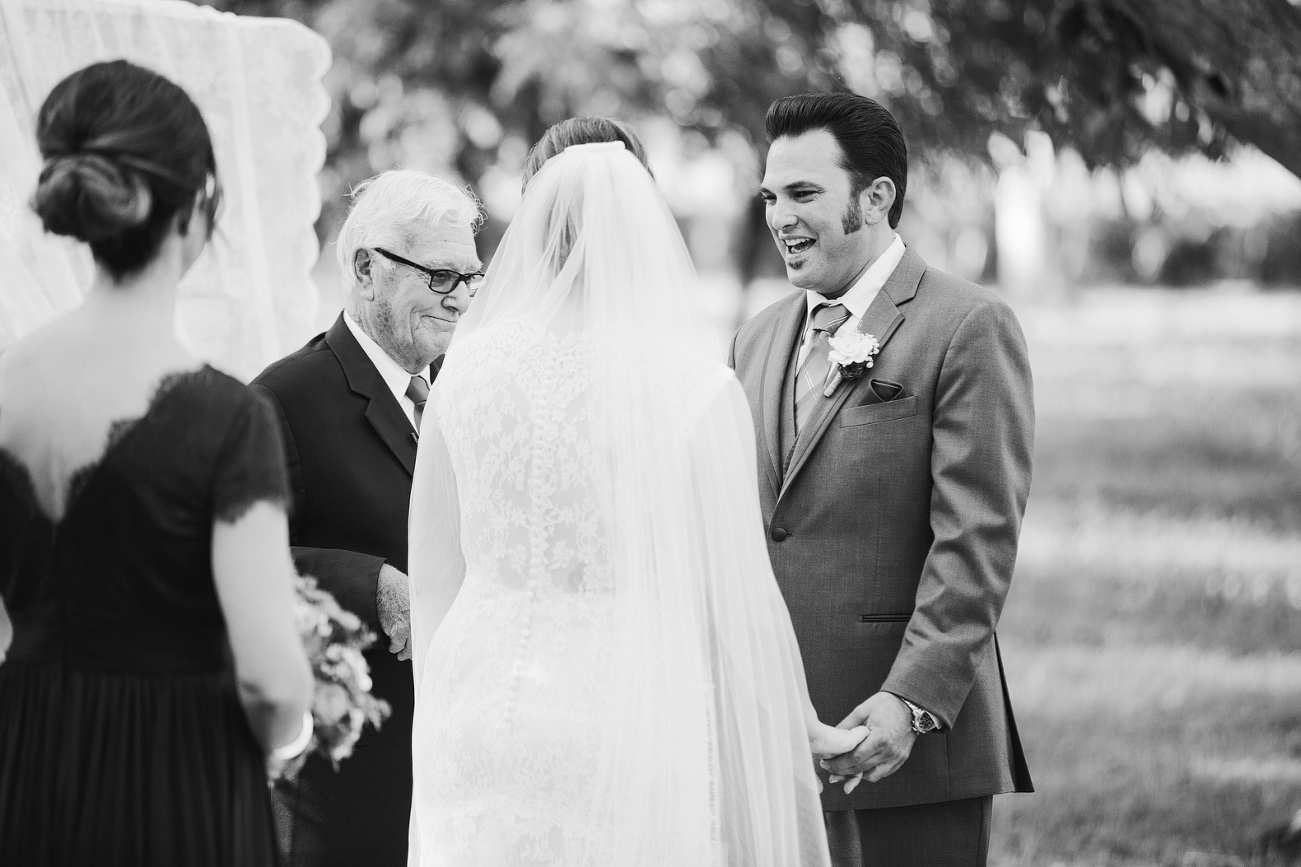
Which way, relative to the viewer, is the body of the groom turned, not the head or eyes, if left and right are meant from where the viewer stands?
facing the viewer and to the left of the viewer

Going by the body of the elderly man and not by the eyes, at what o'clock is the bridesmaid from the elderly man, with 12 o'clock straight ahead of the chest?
The bridesmaid is roughly at 2 o'clock from the elderly man.

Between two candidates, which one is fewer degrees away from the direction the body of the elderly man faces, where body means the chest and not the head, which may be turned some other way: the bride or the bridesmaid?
the bride

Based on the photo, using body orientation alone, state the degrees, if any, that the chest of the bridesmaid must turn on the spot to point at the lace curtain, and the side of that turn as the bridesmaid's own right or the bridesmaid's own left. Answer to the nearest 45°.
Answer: approximately 45° to the bridesmaid's own left

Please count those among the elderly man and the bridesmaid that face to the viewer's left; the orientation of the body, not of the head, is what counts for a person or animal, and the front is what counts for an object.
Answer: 0

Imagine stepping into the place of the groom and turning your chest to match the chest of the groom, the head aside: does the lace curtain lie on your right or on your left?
on your right

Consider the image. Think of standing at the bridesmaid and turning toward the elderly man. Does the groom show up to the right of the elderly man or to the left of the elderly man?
right

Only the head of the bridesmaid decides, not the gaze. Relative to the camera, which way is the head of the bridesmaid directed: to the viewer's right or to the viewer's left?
to the viewer's right

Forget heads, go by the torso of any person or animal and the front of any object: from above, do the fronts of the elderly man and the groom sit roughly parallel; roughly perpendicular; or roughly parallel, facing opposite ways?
roughly perpendicular

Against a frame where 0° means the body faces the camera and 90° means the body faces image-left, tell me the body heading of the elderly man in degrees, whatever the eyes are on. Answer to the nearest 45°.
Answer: approximately 315°

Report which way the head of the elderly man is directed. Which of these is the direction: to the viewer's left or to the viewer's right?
to the viewer's right

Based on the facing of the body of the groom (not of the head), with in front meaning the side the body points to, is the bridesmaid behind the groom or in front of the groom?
in front

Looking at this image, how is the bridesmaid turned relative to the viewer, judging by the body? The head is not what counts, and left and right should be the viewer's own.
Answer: facing away from the viewer and to the right of the viewer

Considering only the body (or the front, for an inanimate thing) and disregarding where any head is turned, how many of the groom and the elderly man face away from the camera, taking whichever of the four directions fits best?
0

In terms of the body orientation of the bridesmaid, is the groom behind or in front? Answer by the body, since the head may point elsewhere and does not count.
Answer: in front
